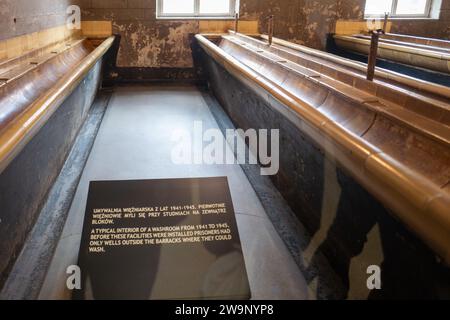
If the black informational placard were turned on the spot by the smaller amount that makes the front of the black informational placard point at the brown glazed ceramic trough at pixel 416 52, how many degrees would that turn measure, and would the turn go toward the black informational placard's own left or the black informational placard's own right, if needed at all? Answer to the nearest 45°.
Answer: approximately 135° to the black informational placard's own left

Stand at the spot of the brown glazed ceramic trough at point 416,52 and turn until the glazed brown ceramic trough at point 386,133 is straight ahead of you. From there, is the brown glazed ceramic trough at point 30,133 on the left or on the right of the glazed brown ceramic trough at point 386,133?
right

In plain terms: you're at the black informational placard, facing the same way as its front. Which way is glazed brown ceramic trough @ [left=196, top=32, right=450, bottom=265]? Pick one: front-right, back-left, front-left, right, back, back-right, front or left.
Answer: left

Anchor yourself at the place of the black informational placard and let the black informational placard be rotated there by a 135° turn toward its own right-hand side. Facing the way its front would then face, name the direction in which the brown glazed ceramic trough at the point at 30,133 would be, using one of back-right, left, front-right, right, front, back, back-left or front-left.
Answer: front

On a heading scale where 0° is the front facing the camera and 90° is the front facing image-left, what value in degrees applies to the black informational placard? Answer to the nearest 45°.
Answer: approximately 0°
